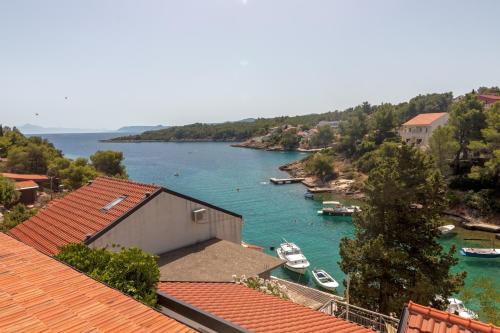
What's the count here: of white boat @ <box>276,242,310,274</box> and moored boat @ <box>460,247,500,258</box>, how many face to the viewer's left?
1

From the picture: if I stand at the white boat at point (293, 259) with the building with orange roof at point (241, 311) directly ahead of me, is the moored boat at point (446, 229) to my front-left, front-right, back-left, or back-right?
back-left

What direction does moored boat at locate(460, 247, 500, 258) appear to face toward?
to the viewer's left

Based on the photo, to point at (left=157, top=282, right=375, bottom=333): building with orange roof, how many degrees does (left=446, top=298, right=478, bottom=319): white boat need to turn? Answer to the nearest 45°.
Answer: approximately 45° to its right

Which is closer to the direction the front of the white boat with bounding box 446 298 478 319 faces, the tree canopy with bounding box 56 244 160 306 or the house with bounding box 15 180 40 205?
the tree canopy

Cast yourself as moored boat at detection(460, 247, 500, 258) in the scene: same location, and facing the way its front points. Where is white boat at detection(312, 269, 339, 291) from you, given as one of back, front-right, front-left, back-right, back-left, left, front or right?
front-left

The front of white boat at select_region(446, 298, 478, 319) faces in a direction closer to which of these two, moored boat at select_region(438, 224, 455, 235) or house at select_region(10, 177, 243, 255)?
the house

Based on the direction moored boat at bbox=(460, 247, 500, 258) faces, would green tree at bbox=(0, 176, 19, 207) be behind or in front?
in front
